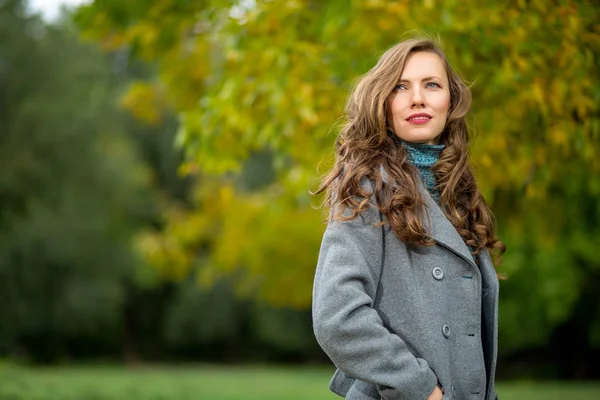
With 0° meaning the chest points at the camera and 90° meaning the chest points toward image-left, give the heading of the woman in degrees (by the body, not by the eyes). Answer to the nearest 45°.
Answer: approximately 315°
